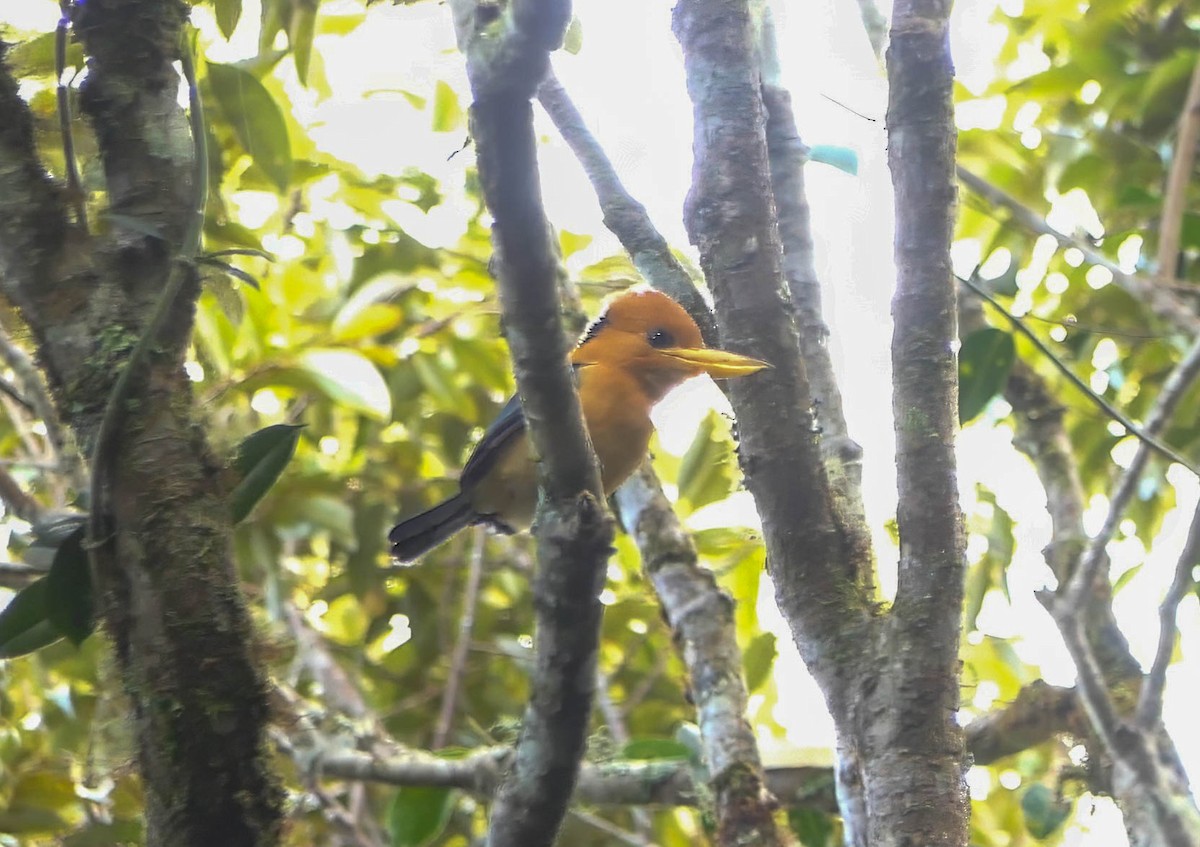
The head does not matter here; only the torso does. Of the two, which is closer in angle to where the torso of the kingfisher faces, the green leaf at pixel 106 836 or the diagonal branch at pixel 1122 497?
the diagonal branch

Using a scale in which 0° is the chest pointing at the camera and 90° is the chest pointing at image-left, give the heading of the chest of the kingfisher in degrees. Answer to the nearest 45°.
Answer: approximately 270°

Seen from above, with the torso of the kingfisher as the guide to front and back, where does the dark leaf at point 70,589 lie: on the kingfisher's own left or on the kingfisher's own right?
on the kingfisher's own right

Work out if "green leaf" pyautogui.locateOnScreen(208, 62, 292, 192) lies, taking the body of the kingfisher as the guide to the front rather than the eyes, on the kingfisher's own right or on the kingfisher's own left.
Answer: on the kingfisher's own right
